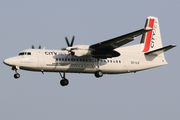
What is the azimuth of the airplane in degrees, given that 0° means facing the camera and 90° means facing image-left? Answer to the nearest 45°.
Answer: approximately 45°
